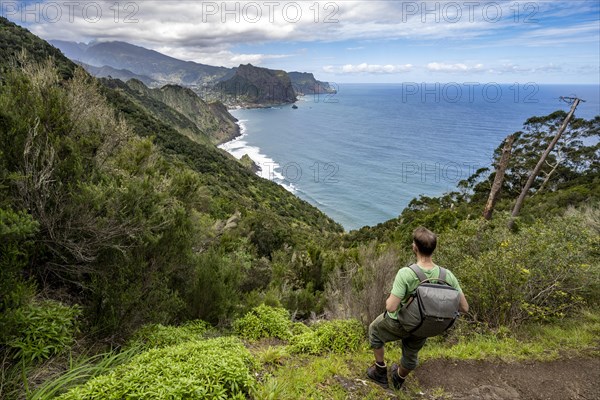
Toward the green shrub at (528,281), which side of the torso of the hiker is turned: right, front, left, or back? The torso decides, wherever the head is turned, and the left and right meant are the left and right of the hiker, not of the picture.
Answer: right

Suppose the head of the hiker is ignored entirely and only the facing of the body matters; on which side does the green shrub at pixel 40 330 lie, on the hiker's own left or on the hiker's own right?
on the hiker's own left

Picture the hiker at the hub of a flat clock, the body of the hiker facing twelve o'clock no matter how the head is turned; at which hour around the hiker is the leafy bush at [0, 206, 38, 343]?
The leafy bush is roughly at 10 o'clock from the hiker.

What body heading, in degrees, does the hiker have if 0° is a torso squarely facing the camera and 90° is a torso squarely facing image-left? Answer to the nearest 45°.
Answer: approximately 135°

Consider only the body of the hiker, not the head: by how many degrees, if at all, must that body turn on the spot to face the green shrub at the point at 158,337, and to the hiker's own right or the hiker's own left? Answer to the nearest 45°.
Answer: approximately 45° to the hiker's own left
